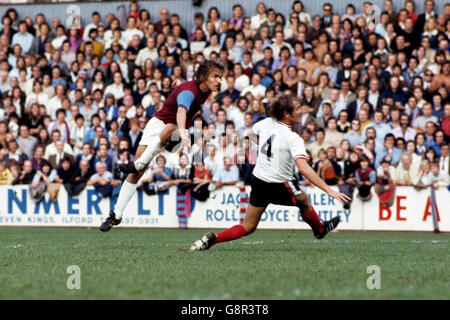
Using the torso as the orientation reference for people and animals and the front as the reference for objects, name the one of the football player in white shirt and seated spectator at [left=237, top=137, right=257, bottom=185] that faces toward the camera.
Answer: the seated spectator

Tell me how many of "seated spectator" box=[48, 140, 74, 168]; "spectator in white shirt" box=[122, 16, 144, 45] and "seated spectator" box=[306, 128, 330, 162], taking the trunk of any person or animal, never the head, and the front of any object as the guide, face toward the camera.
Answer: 3

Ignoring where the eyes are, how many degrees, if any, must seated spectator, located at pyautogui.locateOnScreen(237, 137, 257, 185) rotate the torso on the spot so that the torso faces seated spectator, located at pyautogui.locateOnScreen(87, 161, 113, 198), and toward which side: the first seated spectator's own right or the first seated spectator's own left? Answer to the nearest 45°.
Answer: approximately 90° to the first seated spectator's own right

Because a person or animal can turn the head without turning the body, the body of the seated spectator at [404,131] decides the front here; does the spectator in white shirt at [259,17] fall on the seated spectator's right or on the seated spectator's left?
on the seated spectator's right

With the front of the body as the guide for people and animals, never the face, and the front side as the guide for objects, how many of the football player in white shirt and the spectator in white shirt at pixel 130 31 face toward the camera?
1

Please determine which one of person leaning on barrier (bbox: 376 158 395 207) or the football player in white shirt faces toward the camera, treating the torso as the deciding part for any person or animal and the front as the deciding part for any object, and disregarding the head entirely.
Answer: the person leaning on barrier

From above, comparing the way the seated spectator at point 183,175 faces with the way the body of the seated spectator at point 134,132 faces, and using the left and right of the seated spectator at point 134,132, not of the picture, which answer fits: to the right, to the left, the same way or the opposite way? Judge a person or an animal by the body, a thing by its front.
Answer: the same way

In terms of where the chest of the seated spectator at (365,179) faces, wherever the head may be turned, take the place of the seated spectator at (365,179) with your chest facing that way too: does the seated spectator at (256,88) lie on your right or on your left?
on your right

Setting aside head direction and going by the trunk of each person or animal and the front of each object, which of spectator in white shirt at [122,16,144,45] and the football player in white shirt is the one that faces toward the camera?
the spectator in white shirt

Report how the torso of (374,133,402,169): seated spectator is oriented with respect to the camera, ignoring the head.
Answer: toward the camera

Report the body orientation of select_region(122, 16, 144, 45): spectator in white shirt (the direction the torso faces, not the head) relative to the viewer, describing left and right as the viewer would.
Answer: facing the viewer

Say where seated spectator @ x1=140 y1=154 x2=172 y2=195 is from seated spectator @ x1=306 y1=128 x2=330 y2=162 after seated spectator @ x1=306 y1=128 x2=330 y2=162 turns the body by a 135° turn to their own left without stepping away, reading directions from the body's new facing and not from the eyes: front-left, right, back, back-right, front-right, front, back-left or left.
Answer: back-left

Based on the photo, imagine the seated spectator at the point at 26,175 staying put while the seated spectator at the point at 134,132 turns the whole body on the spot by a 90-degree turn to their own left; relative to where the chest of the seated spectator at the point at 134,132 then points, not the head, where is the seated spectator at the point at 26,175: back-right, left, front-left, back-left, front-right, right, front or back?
back

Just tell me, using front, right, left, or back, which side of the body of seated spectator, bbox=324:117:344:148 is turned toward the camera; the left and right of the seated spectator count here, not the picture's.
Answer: front

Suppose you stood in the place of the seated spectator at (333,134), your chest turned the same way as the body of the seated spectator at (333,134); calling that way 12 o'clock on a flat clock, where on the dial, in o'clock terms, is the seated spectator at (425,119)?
the seated spectator at (425,119) is roughly at 9 o'clock from the seated spectator at (333,134).

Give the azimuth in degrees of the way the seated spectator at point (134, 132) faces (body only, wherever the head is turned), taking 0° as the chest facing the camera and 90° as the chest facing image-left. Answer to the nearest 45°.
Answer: approximately 0°

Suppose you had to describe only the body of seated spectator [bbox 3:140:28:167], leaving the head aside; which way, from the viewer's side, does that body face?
toward the camera

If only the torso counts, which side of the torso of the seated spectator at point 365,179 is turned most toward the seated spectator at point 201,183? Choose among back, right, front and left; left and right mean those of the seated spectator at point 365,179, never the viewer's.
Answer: right
